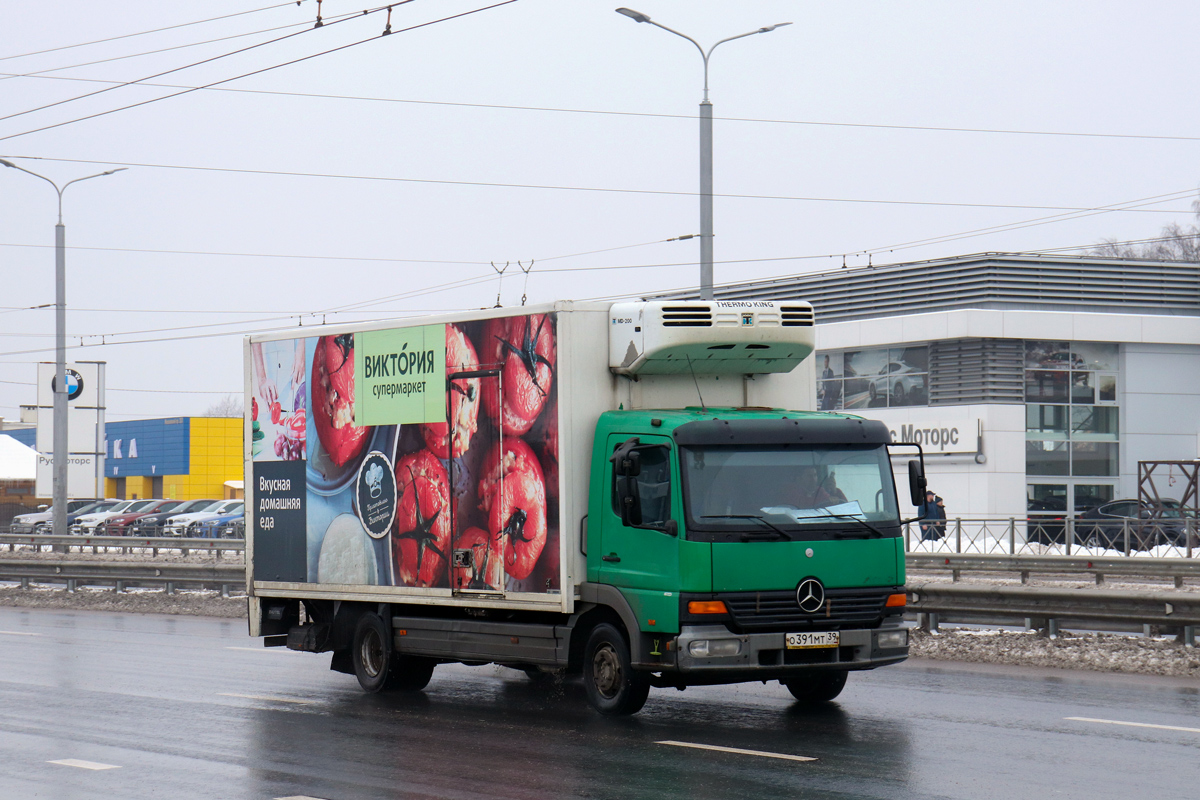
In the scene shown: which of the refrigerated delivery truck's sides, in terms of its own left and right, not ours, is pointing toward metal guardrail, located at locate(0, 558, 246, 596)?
back

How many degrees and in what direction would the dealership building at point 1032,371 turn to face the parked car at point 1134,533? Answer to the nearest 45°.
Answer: approximately 45° to its left

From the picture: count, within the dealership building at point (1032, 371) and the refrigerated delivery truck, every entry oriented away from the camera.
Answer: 0

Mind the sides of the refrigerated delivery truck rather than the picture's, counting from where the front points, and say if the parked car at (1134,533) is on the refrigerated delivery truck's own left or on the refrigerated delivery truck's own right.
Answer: on the refrigerated delivery truck's own left

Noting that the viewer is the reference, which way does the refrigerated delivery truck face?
facing the viewer and to the right of the viewer

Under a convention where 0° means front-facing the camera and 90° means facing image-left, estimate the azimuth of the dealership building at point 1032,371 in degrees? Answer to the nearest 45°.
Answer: approximately 45°

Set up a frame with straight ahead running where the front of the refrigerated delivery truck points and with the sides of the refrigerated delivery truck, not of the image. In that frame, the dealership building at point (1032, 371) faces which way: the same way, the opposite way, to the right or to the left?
to the right

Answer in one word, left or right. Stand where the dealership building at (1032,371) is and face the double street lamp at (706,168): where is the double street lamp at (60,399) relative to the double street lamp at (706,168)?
right
